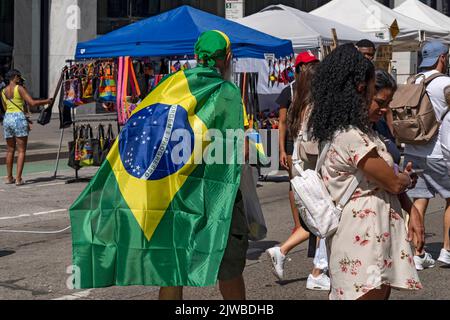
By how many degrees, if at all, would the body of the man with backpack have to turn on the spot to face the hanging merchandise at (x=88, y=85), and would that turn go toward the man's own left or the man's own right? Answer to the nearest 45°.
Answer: approximately 90° to the man's own left

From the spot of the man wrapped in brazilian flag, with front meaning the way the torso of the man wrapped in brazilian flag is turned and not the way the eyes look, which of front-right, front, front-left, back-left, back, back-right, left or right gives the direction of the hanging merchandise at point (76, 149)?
front-left

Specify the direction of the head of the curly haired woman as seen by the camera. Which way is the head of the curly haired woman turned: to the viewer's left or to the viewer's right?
to the viewer's right

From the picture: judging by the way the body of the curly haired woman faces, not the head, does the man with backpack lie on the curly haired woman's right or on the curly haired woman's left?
on the curly haired woman's left

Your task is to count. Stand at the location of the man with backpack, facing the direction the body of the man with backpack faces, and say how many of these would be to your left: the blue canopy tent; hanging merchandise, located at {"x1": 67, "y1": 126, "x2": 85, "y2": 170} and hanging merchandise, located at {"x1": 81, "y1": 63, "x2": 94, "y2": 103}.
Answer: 3

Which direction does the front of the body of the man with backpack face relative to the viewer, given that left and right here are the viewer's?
facing away from the viewer and to the right of the viewer

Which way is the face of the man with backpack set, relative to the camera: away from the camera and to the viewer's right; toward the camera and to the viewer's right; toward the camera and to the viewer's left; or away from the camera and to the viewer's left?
away from the camera and to the viewer's right

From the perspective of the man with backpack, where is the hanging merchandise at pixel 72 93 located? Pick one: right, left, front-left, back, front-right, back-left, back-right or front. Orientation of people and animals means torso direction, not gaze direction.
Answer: left

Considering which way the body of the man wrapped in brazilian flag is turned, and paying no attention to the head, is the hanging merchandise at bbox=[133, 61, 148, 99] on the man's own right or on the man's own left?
on the man's own left

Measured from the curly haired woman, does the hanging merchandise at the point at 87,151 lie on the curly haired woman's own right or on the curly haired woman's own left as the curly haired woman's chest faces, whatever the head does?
on the curly haired woman's own left

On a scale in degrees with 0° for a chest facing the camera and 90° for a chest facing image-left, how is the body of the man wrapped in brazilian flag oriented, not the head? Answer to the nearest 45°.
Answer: approximately 225°

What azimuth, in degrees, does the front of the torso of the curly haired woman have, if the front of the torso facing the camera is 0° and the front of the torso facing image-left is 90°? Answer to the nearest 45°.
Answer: approximately 270°

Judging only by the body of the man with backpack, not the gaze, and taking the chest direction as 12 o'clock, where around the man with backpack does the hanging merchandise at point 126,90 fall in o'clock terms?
The hanging merchandise is roughly at 9 o'clock from the man with backpack.

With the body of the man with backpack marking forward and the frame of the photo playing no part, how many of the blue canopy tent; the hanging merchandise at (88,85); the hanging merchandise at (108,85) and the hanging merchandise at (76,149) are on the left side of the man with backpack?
4

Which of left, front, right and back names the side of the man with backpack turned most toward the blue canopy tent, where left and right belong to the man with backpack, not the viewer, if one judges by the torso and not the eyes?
left
